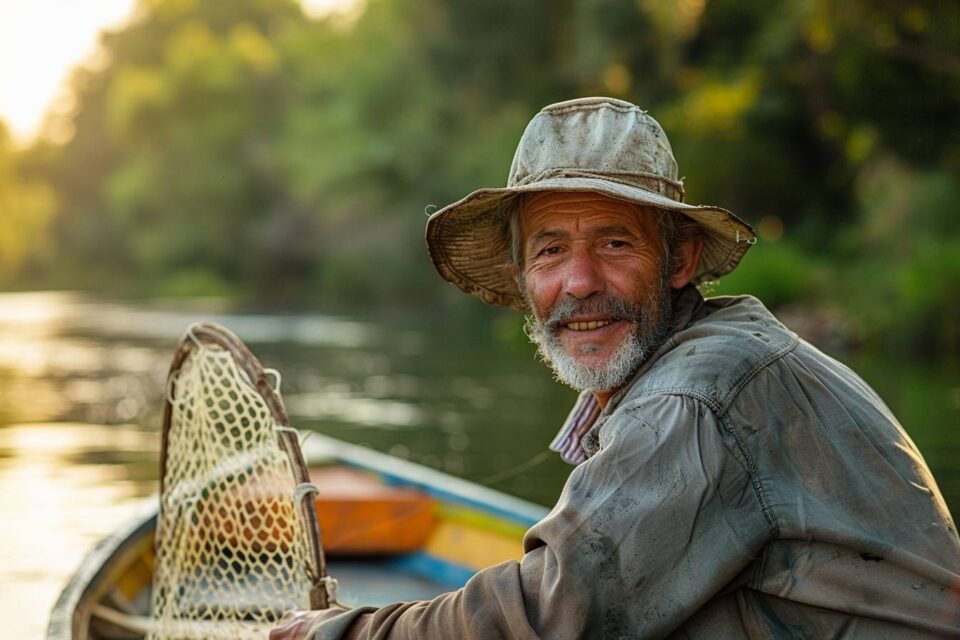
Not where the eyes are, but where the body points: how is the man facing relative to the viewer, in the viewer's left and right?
facing to the left of the viewer
